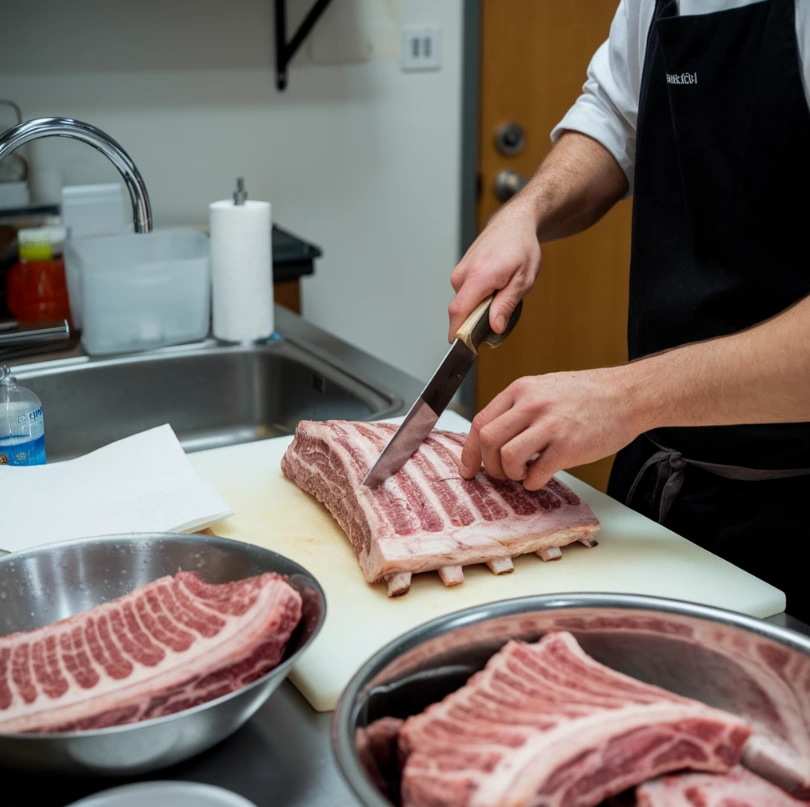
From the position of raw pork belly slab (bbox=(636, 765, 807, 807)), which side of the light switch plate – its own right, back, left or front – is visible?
front

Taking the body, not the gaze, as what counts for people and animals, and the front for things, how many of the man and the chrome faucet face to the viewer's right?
1

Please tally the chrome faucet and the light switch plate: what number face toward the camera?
1

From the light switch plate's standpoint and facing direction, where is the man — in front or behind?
in front

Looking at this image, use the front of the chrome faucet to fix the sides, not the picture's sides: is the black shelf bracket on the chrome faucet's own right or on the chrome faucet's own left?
on the chrome faucet's own left

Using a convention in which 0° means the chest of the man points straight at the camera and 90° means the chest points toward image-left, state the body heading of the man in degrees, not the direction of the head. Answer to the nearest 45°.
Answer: approximately 45°

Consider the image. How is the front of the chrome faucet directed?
to the viewer's right

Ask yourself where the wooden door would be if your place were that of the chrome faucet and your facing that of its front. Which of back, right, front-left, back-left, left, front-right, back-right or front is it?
front-left

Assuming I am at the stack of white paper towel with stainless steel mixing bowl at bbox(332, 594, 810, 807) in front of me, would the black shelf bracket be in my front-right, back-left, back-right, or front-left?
back-left

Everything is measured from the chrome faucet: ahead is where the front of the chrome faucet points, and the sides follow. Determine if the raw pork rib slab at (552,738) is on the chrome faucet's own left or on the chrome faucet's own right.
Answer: on the chrome faucet's own right

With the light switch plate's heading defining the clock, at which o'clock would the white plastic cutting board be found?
The white plastic cutting board is roughly at 12 o'clock from the light switch plate.

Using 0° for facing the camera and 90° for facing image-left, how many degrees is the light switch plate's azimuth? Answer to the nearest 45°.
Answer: approximately 0°

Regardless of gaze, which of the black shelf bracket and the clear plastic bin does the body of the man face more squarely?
the clear plastic bin

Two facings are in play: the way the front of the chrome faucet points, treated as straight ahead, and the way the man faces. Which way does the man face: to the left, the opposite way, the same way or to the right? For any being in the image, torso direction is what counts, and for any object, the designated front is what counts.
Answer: the opposite way

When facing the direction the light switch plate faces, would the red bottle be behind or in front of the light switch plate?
in front

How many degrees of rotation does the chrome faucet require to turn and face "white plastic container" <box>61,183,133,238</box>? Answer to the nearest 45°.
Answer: approximately 90° to its left
